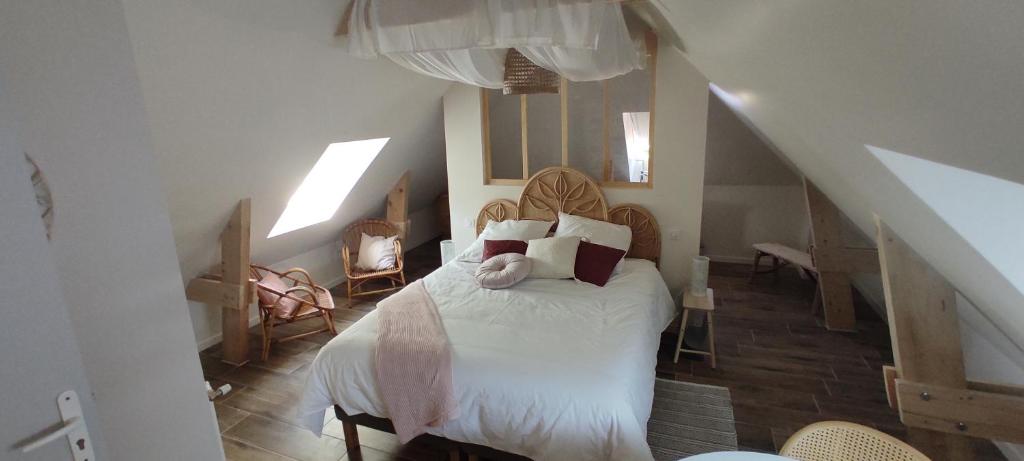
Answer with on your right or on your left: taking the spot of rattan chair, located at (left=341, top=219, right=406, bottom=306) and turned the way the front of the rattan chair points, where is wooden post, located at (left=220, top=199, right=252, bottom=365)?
on your right

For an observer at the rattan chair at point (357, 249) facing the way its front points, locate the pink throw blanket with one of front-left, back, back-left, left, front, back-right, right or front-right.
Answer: front-right

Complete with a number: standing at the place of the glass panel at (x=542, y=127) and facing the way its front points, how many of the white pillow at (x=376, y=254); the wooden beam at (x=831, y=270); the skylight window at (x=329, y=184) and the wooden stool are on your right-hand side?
2

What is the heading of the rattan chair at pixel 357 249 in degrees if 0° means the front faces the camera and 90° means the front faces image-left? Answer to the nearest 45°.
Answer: approximately 315°

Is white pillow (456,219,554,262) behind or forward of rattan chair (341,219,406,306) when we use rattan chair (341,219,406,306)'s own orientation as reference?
forward

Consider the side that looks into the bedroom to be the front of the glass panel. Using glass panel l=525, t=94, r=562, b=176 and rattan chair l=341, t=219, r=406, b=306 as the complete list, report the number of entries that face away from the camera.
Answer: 0

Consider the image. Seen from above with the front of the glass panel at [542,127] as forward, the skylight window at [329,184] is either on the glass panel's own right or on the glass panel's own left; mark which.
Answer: on the glass panel's own right

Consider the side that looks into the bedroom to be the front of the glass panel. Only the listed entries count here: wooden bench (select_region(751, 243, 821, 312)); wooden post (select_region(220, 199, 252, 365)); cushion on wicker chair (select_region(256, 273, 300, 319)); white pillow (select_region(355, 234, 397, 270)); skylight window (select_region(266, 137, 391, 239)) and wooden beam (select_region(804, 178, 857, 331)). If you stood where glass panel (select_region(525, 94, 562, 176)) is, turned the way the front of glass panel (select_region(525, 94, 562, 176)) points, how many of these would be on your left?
2
